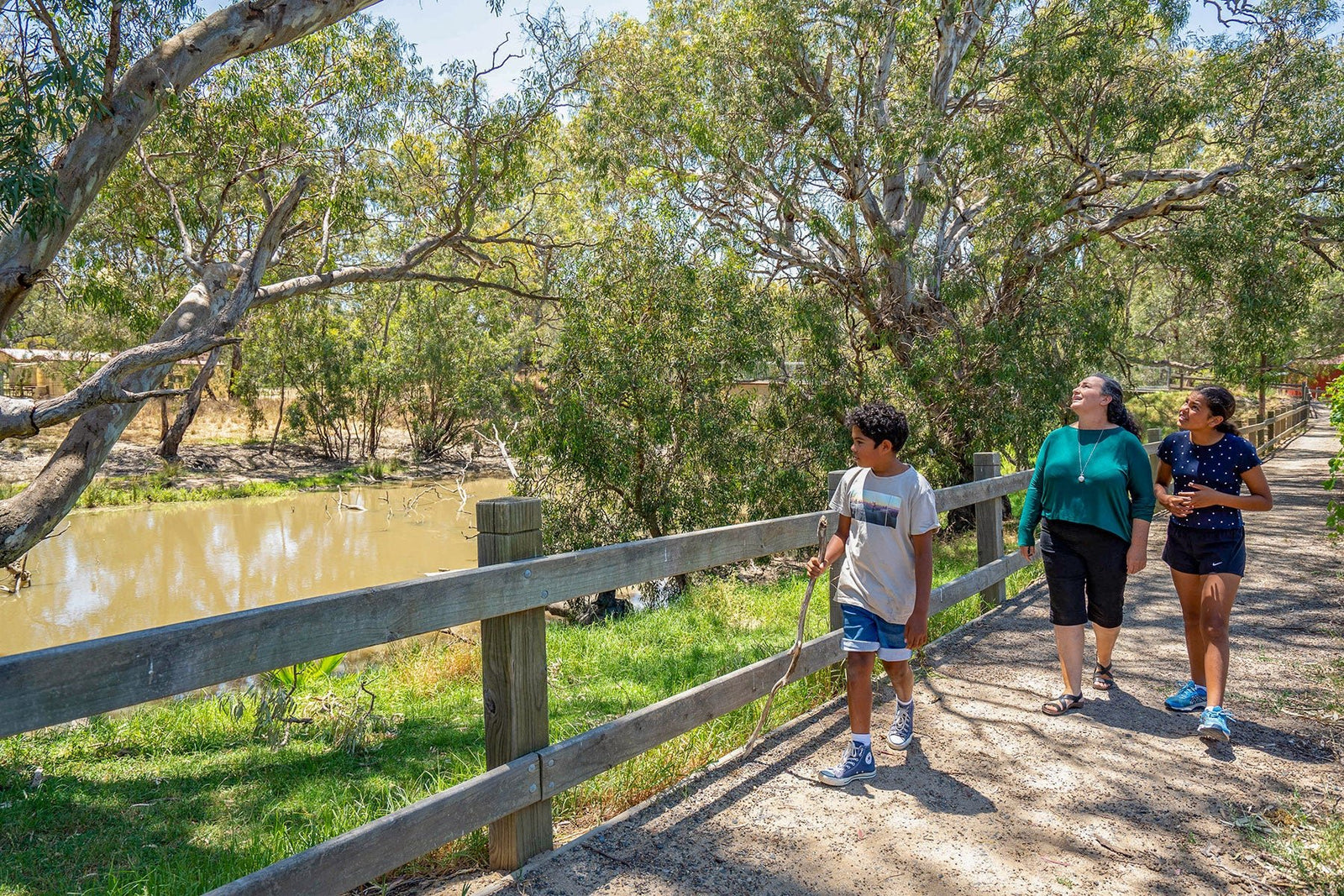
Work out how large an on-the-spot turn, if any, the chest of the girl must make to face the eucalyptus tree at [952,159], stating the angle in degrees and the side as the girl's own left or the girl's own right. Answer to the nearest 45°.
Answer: approximately 135° to the girl's own right

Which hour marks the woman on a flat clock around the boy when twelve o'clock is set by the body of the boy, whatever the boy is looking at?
The woman is roughly at 6 o'clock from the boy.

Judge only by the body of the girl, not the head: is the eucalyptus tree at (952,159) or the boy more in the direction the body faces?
the boy

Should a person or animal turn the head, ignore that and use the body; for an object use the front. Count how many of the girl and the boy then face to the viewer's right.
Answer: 0

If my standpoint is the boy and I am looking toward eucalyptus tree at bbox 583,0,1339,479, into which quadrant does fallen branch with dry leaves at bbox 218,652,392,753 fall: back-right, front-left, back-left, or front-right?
front-left

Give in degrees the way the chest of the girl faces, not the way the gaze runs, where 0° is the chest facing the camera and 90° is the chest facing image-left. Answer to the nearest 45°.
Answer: approximately 45°

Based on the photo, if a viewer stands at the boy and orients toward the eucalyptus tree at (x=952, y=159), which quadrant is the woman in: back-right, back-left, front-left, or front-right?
front-right

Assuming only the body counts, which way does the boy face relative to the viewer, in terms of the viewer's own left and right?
facing the viewer and to the left of the viewer
